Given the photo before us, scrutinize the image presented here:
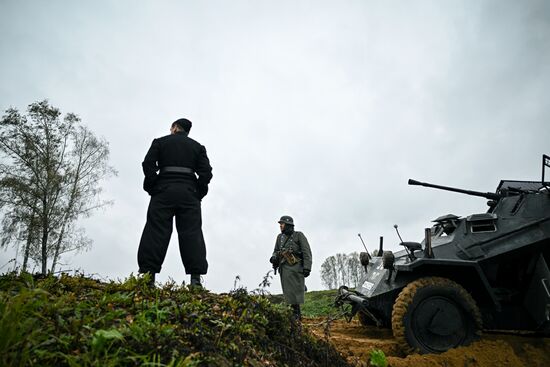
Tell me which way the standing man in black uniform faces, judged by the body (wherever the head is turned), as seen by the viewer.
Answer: away from the camera

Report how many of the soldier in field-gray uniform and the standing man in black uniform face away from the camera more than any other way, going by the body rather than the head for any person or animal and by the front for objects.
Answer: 1

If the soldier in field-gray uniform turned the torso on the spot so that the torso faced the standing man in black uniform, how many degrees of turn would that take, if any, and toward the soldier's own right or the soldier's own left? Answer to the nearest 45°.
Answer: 0° — they already face them

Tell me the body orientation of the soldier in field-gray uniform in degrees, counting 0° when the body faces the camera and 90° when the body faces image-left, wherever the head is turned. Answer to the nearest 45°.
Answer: approximately 45°

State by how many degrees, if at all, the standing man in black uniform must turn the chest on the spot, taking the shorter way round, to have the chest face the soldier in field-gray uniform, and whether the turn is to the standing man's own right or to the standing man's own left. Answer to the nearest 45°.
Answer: approximately 45° to the standing man's own right

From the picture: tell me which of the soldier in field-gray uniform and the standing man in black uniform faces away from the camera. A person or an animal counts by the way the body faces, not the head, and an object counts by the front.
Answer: the standing man in black uniform
